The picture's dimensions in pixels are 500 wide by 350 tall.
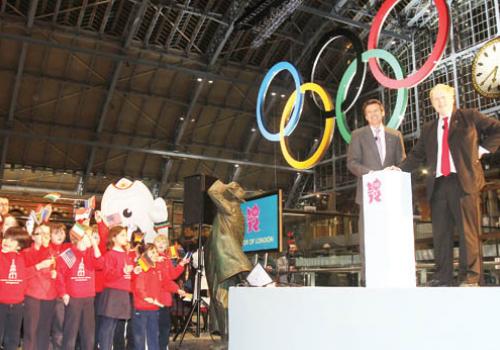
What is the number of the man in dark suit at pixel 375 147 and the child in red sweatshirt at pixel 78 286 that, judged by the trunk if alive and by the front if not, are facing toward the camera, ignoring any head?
2

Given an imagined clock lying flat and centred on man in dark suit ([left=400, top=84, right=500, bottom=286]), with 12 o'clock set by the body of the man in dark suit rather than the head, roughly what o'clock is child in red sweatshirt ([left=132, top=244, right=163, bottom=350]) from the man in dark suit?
The child in red sweatshirt is roughly at 2 o'clock from the man in dark suit.

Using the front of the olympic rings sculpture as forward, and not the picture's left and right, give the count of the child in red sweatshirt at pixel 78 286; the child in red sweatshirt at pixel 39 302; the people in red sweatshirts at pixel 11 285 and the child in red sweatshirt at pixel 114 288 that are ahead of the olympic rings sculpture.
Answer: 4

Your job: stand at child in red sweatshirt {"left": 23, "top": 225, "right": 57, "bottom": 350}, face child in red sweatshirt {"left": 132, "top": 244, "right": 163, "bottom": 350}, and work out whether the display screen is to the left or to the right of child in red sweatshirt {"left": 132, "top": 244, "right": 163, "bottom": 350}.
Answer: left

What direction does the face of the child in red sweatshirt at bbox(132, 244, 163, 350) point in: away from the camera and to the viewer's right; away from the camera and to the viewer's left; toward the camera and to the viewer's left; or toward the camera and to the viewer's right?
toward the camera and to the viewer's right

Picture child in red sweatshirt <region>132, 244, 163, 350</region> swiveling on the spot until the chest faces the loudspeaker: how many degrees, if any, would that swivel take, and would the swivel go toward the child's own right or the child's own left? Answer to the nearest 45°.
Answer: approximately 135° to the child's own left

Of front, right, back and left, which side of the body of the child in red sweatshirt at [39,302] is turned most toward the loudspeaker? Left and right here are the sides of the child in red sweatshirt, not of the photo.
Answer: left

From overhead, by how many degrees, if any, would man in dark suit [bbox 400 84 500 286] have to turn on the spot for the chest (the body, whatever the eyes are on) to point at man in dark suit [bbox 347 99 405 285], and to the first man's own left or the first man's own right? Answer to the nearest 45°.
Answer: approximately 90° to the first man's own right

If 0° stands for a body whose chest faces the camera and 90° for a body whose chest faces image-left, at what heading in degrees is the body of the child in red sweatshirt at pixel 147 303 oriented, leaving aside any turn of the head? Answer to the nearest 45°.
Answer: approximately 315°
